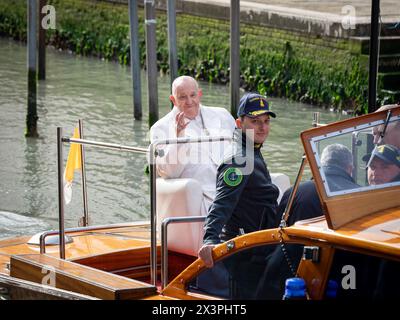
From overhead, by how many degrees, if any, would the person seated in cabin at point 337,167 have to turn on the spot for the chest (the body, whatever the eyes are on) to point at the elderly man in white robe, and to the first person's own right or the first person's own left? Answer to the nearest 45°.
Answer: approximately 90° to the first person's own left

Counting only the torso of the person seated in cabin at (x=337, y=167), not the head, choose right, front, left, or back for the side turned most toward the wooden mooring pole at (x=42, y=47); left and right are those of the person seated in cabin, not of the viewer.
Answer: left

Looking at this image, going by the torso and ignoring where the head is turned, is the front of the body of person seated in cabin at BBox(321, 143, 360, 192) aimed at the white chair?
no

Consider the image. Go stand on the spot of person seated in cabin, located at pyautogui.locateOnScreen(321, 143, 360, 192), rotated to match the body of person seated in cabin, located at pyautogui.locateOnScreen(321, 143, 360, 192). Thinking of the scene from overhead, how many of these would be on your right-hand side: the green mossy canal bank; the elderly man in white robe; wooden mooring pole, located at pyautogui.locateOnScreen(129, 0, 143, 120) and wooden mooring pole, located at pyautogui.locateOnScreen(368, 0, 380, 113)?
0

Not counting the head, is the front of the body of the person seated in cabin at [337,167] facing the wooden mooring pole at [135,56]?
no

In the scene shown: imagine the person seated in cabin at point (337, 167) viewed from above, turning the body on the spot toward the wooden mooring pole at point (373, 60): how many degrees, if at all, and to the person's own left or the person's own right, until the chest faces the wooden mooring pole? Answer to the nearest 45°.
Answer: approximately 45° to the person's own left

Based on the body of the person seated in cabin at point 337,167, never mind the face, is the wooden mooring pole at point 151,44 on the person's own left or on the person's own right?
on the person's own left

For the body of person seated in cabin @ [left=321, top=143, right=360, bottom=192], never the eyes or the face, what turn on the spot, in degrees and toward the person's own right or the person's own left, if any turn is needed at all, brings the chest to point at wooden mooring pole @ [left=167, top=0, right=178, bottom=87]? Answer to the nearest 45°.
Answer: approximately 45° to the person's own left

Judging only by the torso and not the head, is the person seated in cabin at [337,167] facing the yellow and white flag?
no

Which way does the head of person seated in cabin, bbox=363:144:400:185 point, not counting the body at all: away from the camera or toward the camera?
toward the camera

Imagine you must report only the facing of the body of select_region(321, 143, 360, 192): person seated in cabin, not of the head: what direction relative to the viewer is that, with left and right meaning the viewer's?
facing away from the viewer and to the right of the viewer

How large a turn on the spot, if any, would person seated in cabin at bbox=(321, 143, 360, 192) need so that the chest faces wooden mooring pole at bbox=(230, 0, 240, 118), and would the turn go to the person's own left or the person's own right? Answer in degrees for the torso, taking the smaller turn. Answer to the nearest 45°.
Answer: approximately 45° to the person's own left

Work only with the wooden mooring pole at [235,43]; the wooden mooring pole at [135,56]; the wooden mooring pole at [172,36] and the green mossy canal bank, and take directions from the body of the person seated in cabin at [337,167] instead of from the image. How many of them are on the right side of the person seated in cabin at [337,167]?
0

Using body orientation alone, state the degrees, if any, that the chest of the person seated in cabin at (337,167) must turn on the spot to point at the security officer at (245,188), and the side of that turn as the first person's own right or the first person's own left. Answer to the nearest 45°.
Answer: approximately 90° to the first person's own left
